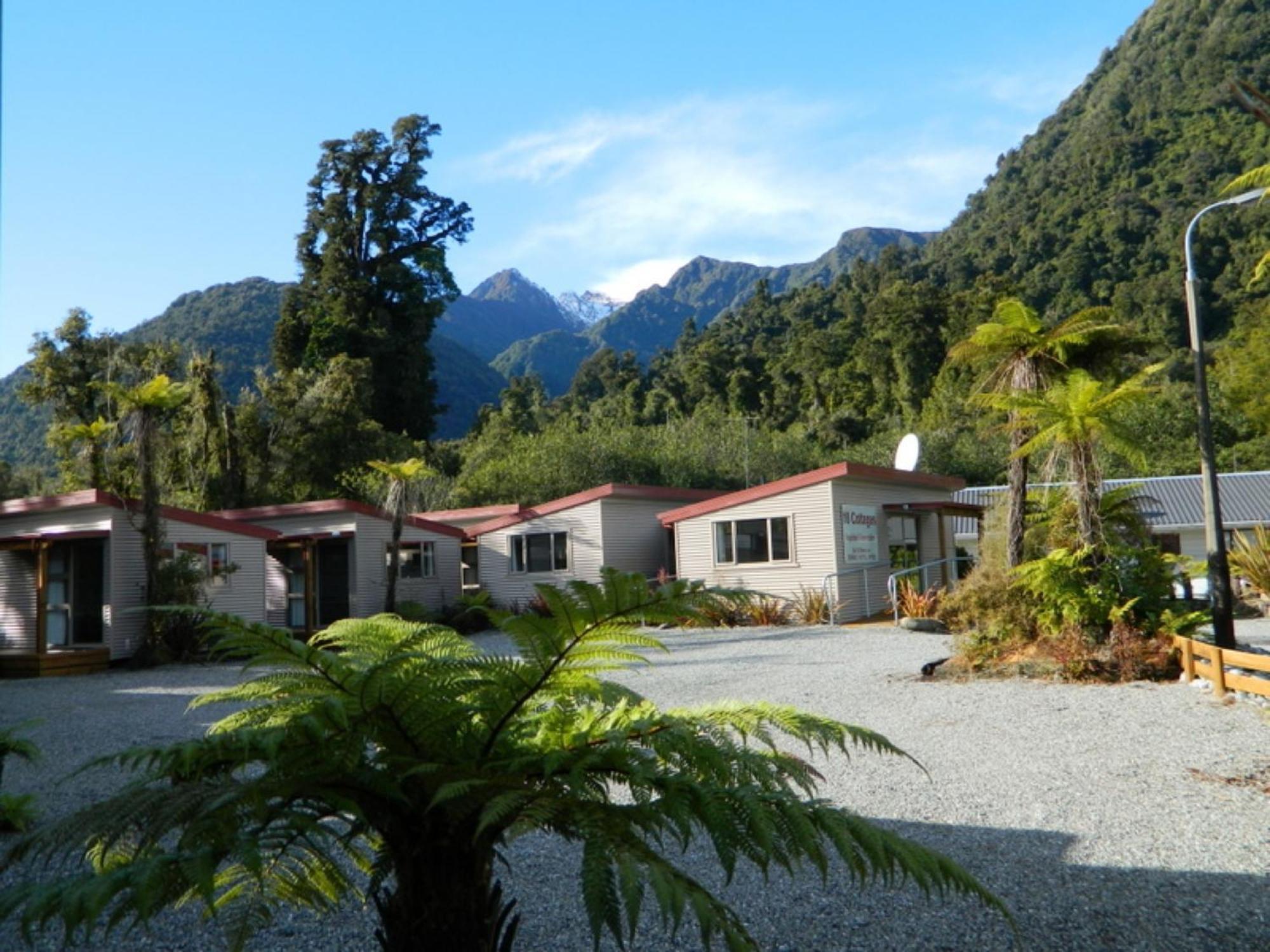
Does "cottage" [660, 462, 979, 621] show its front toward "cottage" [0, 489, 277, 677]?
no

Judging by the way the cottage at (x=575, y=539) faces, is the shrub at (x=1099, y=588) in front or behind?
in front

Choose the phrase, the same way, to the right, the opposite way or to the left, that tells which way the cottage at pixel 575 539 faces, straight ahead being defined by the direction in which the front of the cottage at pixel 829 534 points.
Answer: the same way

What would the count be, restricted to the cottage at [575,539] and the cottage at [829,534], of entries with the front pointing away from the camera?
0

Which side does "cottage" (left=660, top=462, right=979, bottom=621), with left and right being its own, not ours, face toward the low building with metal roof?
left

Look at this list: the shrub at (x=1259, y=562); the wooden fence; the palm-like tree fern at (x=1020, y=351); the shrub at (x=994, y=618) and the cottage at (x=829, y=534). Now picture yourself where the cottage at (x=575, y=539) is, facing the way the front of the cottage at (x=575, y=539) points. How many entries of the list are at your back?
0

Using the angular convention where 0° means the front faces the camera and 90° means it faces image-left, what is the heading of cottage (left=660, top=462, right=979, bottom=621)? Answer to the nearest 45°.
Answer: approximately 315°

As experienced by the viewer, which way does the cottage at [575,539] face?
facing the viewer and to the right of the viewer

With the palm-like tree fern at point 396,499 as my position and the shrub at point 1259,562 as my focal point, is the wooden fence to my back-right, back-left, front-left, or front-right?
front-right

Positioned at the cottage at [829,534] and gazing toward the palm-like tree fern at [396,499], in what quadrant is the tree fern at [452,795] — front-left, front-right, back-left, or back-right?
front-left

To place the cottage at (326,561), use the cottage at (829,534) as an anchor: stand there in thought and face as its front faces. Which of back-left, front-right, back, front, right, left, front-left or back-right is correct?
back-right

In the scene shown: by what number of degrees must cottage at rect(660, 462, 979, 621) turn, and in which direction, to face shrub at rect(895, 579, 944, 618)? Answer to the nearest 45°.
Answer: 0° — it already faces it

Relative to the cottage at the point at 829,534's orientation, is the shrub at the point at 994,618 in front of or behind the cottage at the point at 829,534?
in front

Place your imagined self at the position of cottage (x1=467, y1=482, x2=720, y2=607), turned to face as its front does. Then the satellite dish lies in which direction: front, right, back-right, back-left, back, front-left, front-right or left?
front-left

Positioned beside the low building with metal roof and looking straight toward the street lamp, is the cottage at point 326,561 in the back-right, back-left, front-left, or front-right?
front-right
